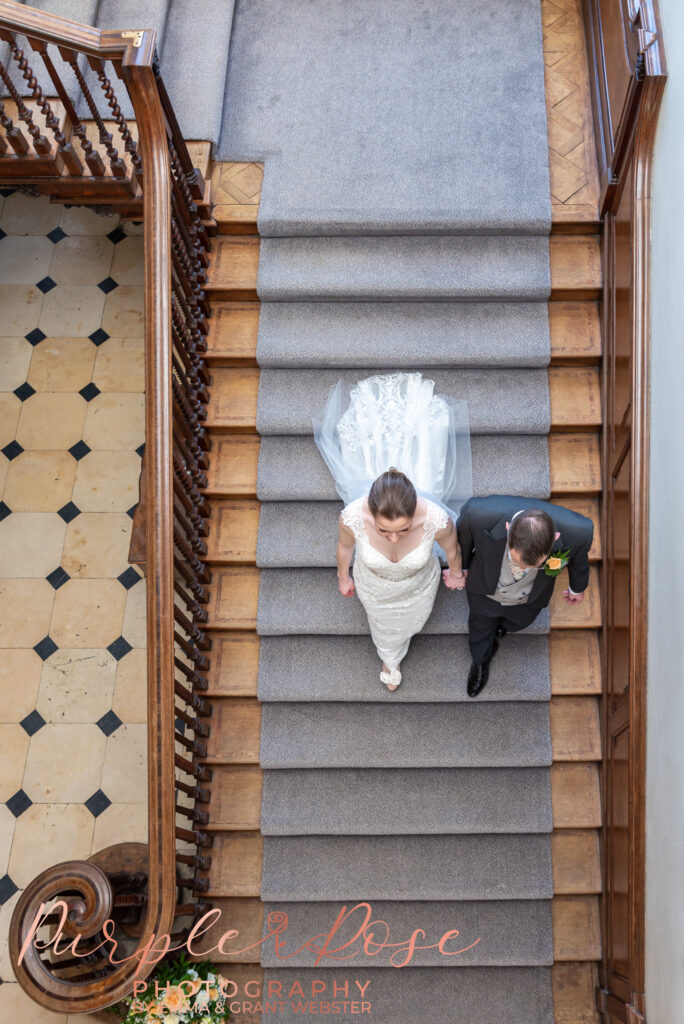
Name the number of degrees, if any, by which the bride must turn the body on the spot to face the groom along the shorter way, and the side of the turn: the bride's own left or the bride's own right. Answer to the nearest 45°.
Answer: approximately 45° to the bride's own left

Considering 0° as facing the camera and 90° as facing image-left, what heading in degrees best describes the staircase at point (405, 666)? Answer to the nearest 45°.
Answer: approximately 0°
